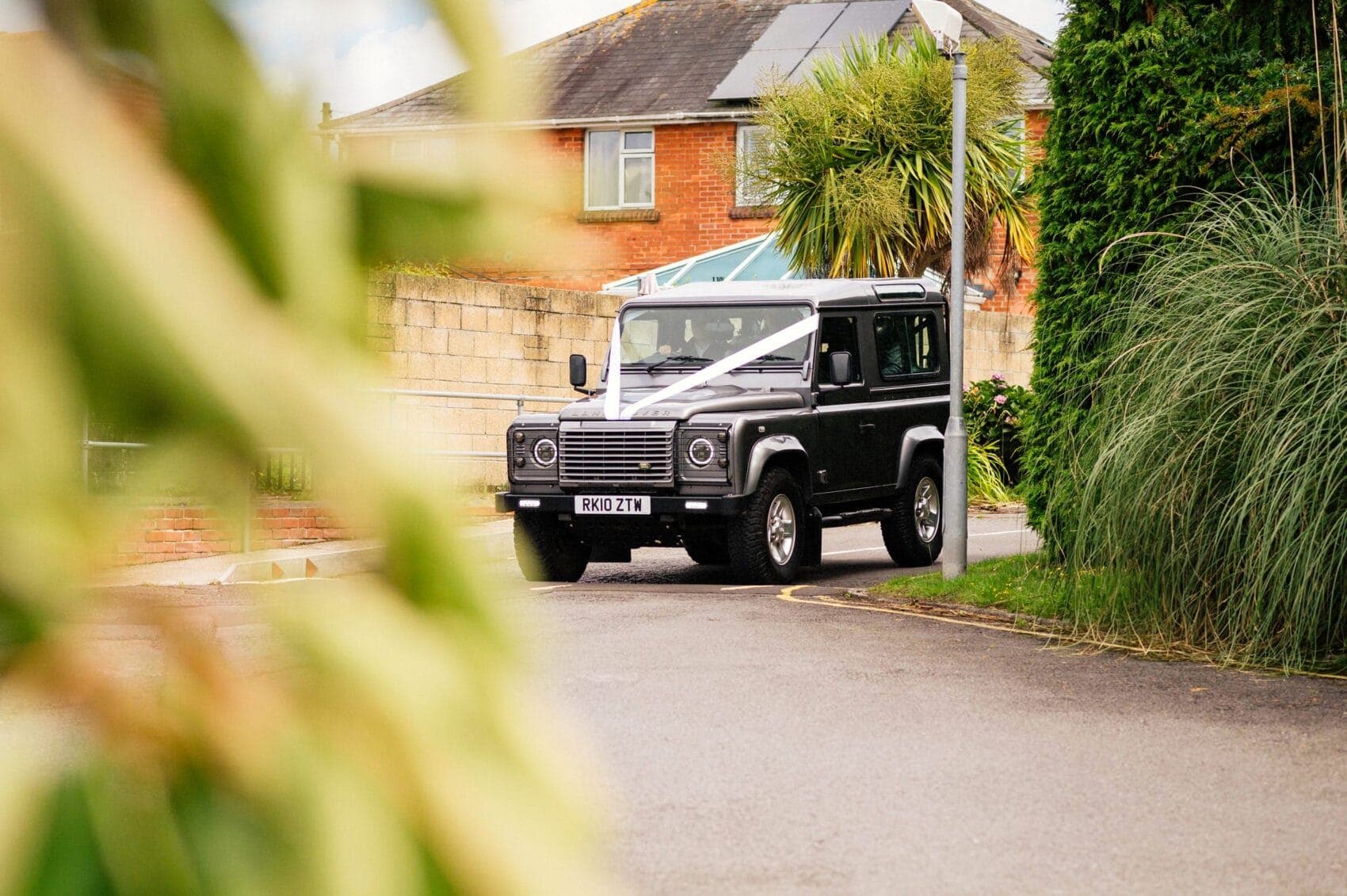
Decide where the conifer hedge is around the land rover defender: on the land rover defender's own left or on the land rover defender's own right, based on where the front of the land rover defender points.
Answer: on the land rover defender's own left

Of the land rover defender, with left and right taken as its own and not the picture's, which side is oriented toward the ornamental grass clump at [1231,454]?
left

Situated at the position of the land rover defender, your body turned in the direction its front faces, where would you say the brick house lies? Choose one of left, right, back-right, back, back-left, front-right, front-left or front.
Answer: back-right

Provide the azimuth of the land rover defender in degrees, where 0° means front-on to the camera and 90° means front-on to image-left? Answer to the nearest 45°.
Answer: approximately 45°

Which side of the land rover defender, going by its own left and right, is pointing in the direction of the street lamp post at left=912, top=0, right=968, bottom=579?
left

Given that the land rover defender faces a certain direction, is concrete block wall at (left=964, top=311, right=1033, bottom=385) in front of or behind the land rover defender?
behind

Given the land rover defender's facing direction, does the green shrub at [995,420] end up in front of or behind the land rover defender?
behind
